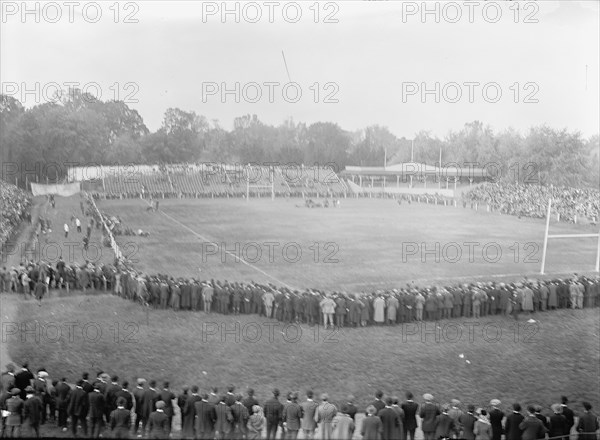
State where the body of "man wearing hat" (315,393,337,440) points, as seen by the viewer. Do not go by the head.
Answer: away from the camera

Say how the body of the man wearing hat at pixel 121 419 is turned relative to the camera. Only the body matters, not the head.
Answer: away from the camera

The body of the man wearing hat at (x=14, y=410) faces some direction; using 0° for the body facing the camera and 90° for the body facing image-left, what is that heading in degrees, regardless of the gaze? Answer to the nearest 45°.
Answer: approximately 180°

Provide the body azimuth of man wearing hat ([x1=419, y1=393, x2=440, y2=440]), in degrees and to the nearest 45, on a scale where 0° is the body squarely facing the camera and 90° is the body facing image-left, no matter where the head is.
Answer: approximately 180°

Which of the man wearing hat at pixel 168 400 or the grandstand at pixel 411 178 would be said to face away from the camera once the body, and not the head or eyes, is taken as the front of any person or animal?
the man wearing hat

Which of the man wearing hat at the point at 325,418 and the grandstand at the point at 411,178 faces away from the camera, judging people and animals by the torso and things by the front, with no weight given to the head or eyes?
the man wearing hat

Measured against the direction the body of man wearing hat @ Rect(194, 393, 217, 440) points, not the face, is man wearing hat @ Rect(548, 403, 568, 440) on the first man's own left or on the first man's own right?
on the first man's own right

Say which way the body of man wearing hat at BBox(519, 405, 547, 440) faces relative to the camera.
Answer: away from the camera

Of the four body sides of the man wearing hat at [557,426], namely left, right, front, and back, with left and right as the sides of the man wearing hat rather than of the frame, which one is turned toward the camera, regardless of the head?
back

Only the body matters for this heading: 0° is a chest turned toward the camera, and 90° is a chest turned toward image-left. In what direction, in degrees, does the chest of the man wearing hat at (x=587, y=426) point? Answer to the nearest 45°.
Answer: approximately 180°

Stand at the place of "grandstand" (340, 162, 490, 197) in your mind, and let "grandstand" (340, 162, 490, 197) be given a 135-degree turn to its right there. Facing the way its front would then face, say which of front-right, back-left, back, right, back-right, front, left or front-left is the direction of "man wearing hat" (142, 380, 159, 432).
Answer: left
